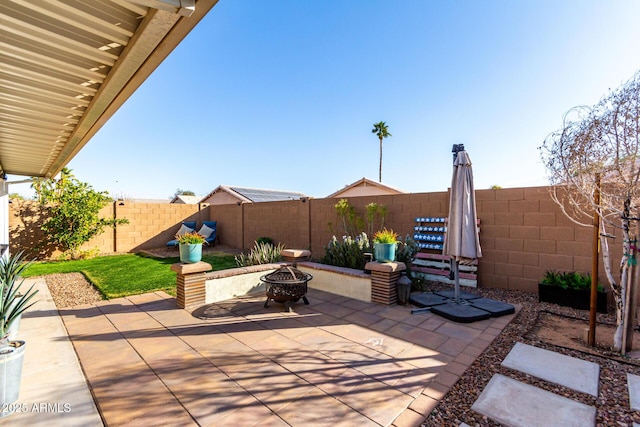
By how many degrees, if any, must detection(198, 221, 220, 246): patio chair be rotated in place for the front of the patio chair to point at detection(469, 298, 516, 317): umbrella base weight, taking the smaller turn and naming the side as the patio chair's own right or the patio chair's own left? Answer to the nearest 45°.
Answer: approximately 45° to the patio chair's own left

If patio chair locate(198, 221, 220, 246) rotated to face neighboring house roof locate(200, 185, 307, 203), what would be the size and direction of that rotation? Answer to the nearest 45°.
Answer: approximately 135° to its right

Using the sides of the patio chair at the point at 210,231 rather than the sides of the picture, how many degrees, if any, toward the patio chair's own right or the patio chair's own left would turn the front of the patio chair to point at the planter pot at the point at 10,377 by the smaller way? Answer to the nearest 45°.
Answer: approximately 45° to the patio chair's own left

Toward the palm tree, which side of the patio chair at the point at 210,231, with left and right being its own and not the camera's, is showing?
back

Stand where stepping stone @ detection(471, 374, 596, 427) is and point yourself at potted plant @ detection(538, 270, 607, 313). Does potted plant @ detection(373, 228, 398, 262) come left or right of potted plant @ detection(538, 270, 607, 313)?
left

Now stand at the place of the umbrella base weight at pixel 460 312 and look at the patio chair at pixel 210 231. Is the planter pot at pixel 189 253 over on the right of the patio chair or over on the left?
left

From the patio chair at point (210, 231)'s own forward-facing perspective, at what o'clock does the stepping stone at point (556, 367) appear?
The stepping stone is roughly at 10 o'clock from the patio chair.

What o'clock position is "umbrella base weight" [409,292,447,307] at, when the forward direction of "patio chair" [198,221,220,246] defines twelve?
The umbrella base weight is roughly at 10 o'clock from the patio chair.

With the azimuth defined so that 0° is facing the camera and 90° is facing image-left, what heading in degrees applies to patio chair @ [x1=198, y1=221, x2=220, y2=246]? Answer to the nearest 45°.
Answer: approximately 45°

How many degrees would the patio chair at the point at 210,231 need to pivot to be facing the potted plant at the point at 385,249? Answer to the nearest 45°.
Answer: approximately 45° to its left

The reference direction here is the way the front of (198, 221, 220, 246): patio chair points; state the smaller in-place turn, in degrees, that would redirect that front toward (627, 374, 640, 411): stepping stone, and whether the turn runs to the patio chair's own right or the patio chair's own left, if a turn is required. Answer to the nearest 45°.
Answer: approximately 45° to the patio chair's own left
